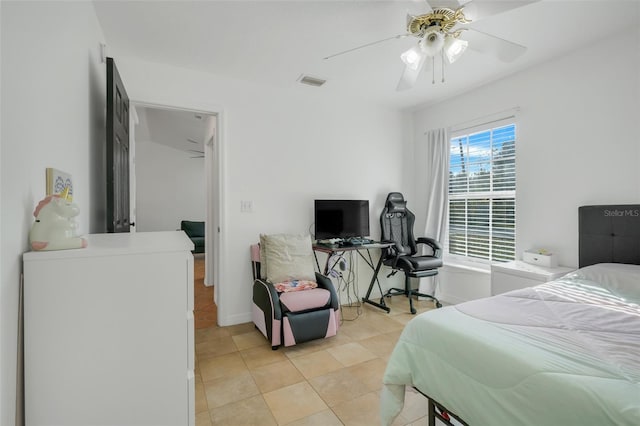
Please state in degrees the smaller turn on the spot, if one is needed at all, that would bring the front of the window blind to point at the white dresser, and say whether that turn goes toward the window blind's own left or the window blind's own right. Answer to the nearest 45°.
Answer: approximately 45° to the window blind's own left

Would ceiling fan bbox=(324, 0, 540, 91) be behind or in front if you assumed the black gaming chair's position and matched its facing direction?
in front

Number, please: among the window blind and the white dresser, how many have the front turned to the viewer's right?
1

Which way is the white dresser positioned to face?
to the viewer's right

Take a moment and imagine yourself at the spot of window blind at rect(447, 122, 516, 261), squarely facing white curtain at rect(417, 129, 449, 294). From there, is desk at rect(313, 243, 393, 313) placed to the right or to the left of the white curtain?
left

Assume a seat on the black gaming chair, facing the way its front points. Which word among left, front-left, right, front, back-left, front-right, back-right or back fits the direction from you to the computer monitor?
right

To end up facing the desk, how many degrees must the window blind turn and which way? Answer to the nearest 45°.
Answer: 0° — it already faces it

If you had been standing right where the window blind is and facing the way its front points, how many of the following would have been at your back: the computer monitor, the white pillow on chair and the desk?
0

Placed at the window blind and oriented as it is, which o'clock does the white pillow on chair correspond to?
The white pillow on chair is roughly at 12 o'clock from the window blind.

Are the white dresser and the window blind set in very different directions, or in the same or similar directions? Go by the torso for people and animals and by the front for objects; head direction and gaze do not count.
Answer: very different directions

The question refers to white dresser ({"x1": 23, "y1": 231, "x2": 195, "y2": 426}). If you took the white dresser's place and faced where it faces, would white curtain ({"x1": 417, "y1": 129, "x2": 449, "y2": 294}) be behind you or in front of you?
in front

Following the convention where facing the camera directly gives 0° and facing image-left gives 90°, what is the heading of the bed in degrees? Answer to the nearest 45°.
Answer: approximately 45°
